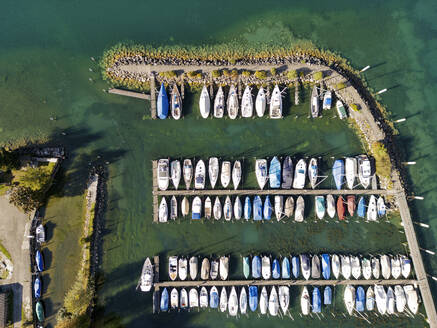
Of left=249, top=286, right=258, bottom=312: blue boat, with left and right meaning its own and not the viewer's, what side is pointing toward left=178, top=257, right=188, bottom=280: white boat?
right

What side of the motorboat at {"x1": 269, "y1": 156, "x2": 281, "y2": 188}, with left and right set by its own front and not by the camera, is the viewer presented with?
back
